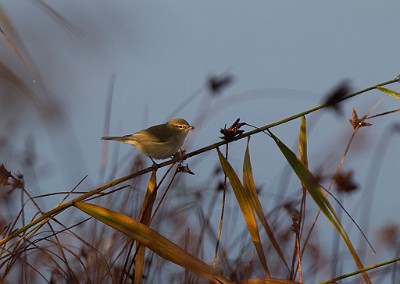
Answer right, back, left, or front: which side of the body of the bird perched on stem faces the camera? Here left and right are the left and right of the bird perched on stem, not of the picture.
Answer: right

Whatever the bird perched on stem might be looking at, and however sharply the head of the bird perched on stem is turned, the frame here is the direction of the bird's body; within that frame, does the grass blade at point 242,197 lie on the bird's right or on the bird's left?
on the bird's right
